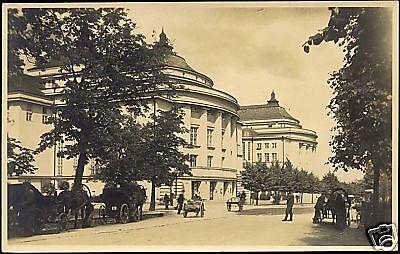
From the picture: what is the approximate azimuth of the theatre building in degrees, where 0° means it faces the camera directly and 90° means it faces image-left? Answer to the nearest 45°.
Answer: approximately 315°

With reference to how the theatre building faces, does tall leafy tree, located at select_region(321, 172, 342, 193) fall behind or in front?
in front

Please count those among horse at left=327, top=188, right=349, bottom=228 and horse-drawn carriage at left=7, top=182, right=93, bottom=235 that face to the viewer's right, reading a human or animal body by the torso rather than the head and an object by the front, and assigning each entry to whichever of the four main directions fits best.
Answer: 1

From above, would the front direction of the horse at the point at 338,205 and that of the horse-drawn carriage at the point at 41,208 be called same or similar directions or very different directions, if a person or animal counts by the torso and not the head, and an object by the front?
very different directions

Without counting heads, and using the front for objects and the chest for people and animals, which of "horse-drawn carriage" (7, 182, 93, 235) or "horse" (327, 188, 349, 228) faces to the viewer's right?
the horse-drawn carriage

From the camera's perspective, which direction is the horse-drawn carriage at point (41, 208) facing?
to the viewer's right
